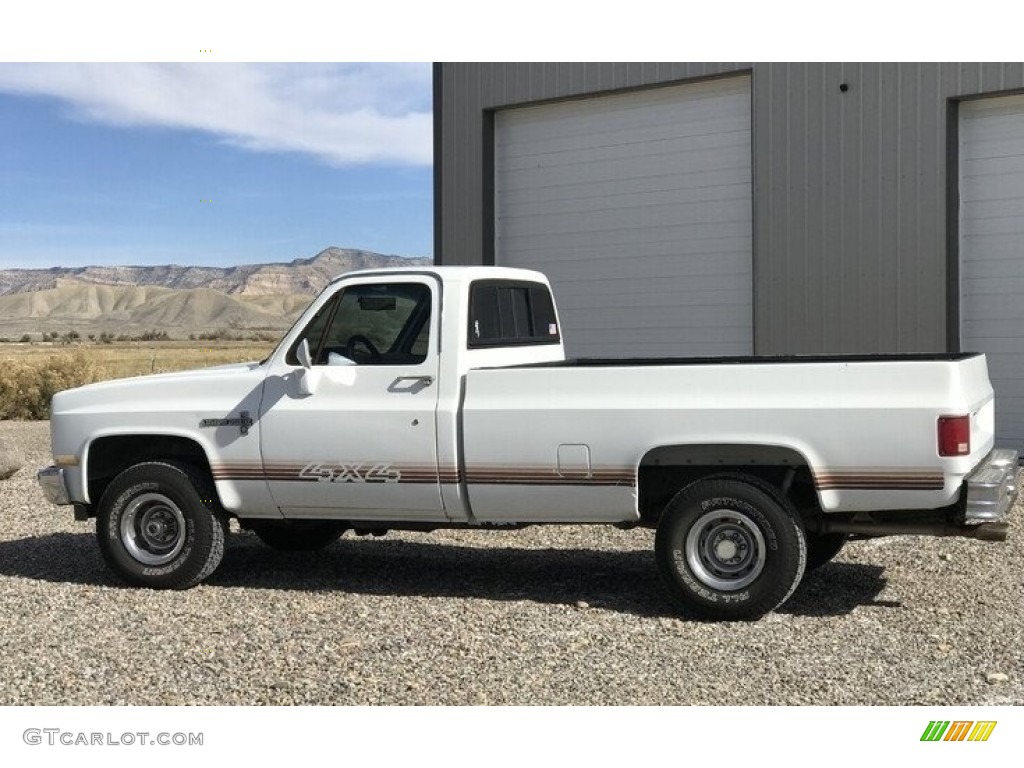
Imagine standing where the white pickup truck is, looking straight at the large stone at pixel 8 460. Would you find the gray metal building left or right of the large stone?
right

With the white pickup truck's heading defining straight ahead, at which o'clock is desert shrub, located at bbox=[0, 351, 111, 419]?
The desert shrub is roughly at 2 o'clock from the white pickup truck.

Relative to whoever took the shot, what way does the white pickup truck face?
facing to the left of the viewer

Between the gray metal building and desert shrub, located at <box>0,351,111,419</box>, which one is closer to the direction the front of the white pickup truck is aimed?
the desert shrub

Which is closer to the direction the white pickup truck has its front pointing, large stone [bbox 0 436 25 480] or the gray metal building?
the large stone
